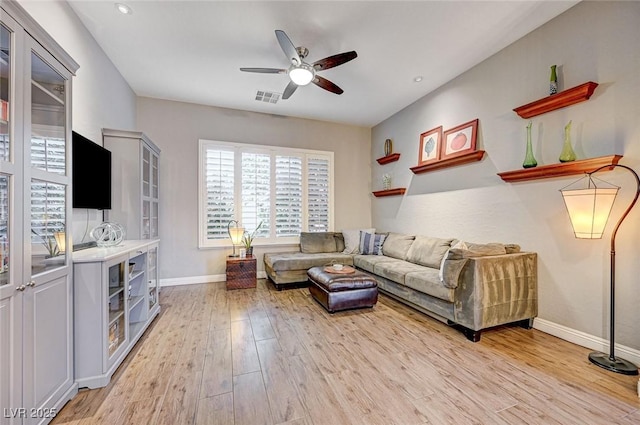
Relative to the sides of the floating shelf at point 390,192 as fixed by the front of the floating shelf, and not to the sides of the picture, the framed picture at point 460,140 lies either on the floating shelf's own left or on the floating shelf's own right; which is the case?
on the floating shelf's own left

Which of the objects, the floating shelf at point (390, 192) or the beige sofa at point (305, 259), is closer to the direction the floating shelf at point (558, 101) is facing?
the beige sofa

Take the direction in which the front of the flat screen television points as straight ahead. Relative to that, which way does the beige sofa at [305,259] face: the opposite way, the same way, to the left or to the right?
to the right

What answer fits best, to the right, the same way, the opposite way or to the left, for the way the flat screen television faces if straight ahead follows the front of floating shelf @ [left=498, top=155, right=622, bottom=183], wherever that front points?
the opposite way

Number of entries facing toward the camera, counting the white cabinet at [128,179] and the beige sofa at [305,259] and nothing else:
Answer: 1

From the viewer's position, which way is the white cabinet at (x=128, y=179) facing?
facing to the right of the viewer

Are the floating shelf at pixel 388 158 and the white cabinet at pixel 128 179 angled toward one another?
yes

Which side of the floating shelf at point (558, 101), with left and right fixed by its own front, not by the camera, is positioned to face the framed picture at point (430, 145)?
right

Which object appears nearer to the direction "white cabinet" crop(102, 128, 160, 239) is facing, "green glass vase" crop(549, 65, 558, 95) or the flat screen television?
the green glass vase

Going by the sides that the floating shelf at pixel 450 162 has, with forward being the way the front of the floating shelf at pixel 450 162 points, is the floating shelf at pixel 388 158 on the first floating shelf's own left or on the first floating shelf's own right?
on the first floating shelf's own right
